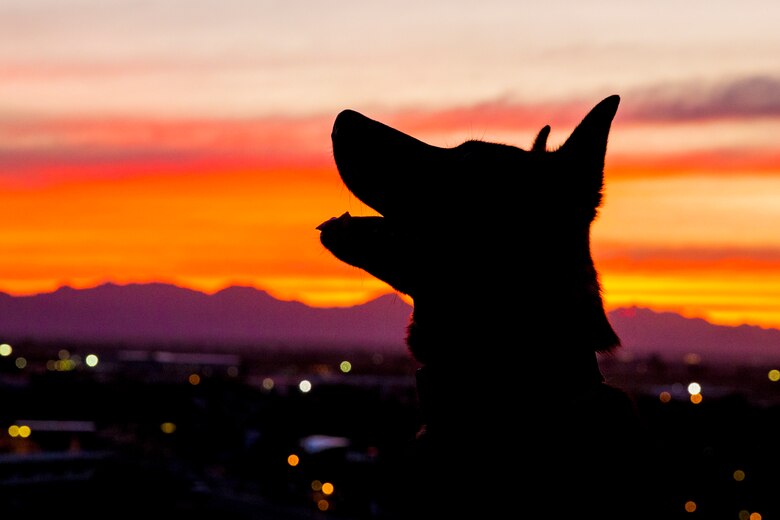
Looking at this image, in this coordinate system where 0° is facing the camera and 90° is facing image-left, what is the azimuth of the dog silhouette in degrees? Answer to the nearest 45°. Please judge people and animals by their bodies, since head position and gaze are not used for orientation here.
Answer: approximately 90°
